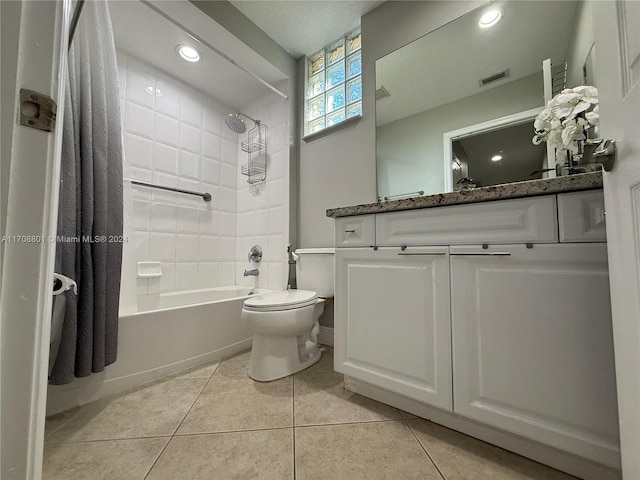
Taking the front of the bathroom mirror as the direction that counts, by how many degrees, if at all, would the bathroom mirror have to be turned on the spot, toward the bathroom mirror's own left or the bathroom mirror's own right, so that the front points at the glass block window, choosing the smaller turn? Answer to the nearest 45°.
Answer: approximately 45° to the bathroom mirror's own right

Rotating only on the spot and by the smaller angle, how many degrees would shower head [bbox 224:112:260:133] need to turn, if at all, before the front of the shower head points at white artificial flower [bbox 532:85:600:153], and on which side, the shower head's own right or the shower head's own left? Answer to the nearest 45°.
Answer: approximately 90° to the shower head's own left

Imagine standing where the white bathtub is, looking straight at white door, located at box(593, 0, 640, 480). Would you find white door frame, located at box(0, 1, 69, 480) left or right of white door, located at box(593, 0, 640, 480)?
right

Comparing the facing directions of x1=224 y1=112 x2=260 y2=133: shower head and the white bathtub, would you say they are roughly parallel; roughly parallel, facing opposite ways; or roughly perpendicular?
roughly perpendicular

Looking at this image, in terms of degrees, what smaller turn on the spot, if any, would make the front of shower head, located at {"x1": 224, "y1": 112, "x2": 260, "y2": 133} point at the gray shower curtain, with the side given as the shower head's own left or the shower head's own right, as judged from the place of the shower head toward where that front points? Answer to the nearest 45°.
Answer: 0° — it already faces it

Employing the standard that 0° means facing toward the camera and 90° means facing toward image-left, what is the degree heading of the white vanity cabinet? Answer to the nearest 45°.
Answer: approximately 45°

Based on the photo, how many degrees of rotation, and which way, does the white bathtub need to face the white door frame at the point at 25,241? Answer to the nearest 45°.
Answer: approximately 45° to its right

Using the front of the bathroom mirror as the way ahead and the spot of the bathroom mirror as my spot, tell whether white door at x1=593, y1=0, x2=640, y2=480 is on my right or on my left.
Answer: on my left

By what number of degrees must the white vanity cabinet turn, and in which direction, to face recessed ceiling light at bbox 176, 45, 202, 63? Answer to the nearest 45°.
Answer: approximately 45° to its right
